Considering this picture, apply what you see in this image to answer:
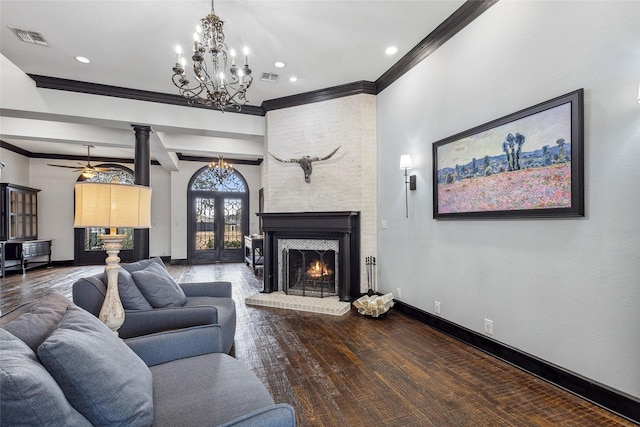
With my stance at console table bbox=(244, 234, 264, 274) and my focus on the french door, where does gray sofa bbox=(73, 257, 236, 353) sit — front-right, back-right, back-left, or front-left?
back-left

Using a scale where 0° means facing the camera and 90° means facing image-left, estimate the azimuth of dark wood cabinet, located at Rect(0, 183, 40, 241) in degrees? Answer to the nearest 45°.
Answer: approximately 315°

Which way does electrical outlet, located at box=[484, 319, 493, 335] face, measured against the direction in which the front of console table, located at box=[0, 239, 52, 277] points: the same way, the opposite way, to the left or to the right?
the opposite way

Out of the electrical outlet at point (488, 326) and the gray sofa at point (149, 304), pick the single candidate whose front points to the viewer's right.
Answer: the gray sofa

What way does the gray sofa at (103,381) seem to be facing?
to the viewer's right

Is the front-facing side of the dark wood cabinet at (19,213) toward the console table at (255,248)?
yes

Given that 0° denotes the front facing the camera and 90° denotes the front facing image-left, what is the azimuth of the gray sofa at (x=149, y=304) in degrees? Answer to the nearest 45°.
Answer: approximately 270°

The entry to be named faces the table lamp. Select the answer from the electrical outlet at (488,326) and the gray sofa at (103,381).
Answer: the electrical outlet
